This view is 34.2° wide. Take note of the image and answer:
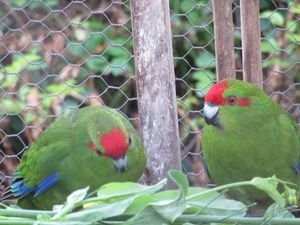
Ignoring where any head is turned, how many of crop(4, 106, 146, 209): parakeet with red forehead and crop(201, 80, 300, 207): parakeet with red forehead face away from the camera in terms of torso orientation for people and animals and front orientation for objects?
0

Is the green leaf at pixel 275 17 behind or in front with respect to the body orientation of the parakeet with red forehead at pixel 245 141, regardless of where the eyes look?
behind

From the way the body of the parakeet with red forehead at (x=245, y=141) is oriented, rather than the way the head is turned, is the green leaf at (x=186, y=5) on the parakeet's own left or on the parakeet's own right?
on the parakeet's own right

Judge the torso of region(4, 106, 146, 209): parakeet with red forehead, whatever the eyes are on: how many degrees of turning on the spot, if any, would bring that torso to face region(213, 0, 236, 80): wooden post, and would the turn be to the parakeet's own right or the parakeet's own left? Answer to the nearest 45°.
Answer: approximately 45° to the parakeet's own left

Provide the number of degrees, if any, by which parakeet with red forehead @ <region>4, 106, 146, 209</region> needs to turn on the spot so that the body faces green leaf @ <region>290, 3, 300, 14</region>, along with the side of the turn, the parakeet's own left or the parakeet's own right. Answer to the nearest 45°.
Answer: approximately 90° to the parakeet's own left
